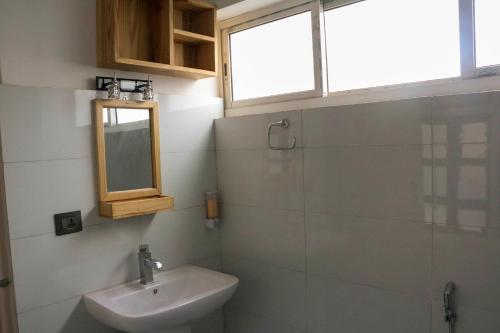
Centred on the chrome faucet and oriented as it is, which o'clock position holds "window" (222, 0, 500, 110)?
The window is roughly at 11 o'clock from the chrome faucet.

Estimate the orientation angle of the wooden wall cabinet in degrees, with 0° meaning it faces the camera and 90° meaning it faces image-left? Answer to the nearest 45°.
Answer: approximately 315°

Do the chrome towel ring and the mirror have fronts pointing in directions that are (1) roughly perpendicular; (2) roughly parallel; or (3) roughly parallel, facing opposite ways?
roughly perpendicular
